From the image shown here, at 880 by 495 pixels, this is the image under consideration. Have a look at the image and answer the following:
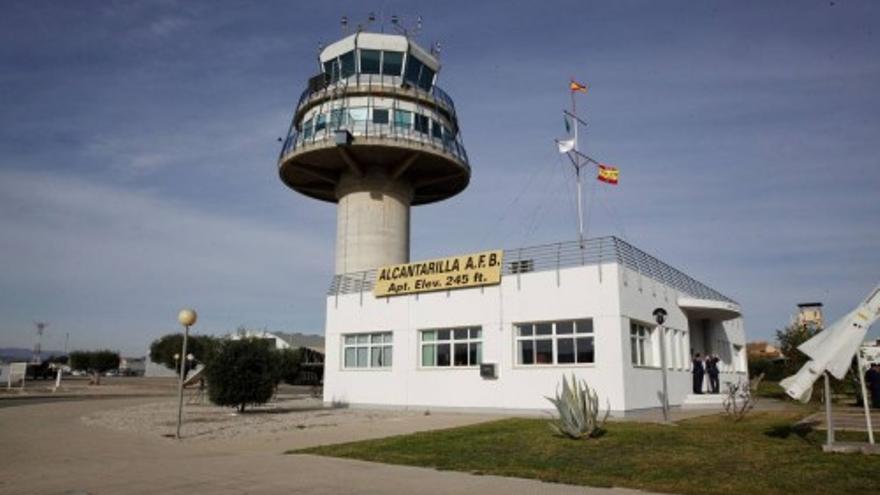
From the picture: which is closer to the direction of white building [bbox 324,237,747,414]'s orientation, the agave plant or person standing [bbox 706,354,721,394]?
the agave plant

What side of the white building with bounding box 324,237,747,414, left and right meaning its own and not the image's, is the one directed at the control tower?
back

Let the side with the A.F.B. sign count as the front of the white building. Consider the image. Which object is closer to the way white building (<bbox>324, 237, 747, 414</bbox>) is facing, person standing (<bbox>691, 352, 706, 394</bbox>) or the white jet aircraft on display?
the white jet aircraft on display

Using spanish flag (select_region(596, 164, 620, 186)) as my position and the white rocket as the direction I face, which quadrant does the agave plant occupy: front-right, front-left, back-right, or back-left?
front-right

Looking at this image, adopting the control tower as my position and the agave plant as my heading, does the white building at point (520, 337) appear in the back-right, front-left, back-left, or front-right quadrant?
front-left

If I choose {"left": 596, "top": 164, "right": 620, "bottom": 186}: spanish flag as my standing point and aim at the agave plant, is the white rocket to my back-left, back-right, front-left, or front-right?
front-left

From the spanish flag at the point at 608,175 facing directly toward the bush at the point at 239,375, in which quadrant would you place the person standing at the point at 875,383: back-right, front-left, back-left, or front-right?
back-left

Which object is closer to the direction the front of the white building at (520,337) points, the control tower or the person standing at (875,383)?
the person standing

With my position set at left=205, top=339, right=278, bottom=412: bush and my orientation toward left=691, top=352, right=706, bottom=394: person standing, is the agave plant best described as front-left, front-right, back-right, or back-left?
front-right
